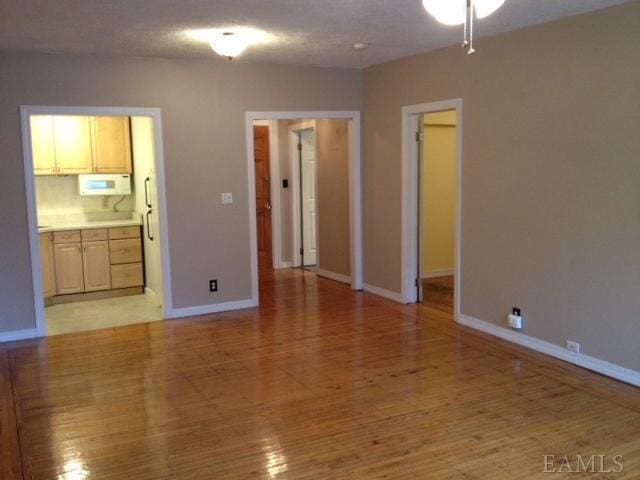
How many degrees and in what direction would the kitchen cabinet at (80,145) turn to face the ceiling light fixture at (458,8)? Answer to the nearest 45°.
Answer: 0° — it already faces it

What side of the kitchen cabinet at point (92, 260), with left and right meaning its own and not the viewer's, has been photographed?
front

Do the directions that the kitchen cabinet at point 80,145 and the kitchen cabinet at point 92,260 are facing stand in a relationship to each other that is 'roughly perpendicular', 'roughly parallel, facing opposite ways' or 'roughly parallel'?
roughly parallel

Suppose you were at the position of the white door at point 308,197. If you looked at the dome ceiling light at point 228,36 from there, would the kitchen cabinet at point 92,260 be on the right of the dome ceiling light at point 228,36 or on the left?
right

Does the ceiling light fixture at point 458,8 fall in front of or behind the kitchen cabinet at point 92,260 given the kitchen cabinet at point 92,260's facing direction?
in front

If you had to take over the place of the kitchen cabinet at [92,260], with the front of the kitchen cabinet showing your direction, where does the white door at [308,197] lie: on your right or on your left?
on your left

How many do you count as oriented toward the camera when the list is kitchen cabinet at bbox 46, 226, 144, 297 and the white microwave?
2

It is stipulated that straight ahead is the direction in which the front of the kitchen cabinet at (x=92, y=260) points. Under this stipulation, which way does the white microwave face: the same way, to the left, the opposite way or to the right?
the same way

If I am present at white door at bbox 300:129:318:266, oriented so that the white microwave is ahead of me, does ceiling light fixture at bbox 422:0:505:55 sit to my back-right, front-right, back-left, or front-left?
front-left

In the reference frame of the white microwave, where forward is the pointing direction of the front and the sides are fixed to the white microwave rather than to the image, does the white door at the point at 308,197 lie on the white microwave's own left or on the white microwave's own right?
on the white microwave's own left

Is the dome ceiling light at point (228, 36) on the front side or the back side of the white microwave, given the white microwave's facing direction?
on the front side

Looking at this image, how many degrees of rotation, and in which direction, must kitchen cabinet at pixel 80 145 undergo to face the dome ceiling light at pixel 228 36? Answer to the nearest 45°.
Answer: approximately 45° to its left

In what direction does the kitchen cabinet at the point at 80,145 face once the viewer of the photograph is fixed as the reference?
facing the viewer

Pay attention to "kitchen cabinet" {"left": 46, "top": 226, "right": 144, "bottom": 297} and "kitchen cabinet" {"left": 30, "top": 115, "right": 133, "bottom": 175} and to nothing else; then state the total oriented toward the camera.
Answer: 2
